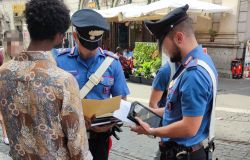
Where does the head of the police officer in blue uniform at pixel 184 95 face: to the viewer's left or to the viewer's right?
to the viewer's left

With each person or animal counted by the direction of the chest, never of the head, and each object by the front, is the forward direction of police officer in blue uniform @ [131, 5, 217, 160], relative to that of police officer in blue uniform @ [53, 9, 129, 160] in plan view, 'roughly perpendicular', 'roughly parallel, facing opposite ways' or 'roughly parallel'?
roughly perpendicular

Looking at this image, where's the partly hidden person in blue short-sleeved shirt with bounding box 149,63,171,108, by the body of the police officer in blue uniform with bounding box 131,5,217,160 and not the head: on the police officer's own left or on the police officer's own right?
on the police officer's own right

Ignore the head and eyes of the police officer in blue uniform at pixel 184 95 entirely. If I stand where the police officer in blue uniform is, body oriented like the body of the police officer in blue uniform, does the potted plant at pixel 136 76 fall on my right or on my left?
on my right

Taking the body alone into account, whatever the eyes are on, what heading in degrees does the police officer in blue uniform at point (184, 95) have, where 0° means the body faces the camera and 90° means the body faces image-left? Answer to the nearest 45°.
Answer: approximately 90°

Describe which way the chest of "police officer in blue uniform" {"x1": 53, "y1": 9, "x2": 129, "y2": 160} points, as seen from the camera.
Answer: toward the camera

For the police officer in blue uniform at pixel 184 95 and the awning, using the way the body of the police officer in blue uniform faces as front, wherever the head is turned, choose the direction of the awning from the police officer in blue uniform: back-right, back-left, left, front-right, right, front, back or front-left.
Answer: right

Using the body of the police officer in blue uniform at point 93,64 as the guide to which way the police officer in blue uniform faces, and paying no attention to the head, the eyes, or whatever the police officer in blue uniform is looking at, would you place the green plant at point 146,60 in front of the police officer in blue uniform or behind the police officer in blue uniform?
behind

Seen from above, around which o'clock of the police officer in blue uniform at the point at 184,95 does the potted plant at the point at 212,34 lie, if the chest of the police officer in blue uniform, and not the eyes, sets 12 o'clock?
The potted plant is roughly at 3 o'clock from the police officer in blue uniform.

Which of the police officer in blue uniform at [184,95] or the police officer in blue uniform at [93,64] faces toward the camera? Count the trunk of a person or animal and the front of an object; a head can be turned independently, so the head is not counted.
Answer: the police officer in blue uniform at [93,64]

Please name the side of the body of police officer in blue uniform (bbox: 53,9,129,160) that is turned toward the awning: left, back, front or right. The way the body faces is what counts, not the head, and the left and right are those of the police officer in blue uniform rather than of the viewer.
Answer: back

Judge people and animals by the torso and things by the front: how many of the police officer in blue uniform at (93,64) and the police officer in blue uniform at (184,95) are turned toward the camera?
1

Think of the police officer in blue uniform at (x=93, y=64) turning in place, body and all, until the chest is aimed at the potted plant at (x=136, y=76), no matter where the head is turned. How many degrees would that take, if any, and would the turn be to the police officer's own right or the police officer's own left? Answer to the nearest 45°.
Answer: approximately 180°

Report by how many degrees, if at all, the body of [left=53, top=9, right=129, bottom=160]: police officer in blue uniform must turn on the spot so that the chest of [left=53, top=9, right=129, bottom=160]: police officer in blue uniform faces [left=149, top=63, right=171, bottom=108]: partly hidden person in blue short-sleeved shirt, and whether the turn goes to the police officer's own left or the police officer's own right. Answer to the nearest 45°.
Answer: approximately 90° to the police officer's own left
